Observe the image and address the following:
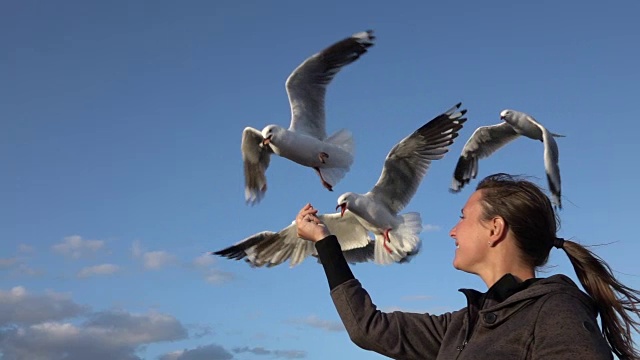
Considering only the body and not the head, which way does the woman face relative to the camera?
to the viewer's left

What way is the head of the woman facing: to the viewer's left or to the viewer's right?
to the viewer's left
